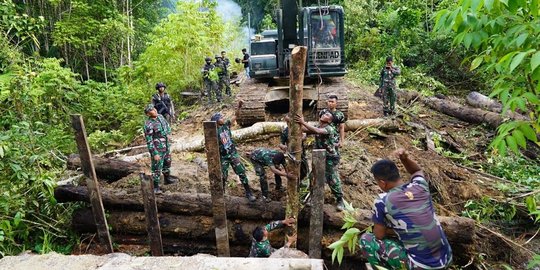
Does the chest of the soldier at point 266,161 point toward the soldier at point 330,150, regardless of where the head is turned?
yes

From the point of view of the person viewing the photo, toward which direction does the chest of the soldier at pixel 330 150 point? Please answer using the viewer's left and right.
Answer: facing to the left of the viewer

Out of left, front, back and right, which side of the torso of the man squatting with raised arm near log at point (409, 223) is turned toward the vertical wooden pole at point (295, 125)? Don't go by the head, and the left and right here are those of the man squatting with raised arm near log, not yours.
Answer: front

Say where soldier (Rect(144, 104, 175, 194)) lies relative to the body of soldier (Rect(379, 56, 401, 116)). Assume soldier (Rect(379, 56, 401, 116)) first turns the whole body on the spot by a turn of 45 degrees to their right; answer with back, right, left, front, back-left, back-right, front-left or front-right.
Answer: front

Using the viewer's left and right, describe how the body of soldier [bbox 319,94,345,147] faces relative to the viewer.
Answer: facing the viewer and to the left of the viewer

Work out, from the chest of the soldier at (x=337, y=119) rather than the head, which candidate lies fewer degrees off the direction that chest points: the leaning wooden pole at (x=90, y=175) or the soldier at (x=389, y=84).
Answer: the leaning wooden pole

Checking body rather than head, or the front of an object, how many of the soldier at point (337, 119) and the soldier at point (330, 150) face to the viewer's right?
0
